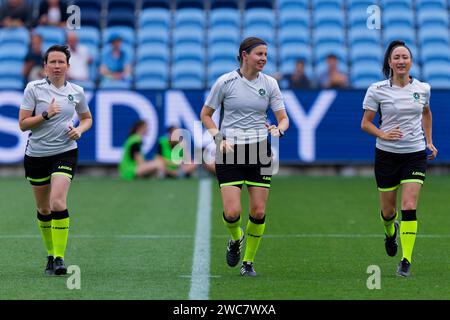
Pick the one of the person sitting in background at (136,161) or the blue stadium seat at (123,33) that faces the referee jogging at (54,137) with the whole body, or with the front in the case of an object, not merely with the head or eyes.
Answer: the blue stadium seat

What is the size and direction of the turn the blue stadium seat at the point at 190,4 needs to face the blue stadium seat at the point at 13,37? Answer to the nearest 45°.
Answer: approximately 90° to its right

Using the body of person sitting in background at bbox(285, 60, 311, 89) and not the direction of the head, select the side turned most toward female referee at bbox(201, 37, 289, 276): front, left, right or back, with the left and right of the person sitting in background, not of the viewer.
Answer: front

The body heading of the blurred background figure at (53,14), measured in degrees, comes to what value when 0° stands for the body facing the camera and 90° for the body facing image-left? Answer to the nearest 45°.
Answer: approximately 0°

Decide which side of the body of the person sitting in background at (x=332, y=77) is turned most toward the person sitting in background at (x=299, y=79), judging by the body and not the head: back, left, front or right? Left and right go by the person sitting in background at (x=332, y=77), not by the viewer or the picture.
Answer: right

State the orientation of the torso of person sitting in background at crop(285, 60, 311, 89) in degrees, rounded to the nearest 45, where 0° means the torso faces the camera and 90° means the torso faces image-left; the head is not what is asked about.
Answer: approximately 0°

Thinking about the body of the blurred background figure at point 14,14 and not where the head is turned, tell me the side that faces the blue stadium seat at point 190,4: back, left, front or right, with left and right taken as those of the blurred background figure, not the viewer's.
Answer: left

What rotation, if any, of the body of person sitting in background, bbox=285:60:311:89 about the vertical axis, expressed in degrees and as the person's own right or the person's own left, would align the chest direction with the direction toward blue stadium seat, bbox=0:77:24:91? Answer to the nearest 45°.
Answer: approximately 90° to the person's own right

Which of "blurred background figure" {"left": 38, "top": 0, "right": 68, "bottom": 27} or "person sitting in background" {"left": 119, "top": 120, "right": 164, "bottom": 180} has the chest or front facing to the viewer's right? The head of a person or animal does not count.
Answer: the person sitting in background

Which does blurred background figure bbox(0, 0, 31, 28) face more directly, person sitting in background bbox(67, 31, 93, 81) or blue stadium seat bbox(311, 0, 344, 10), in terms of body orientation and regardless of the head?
the person sitting in background
